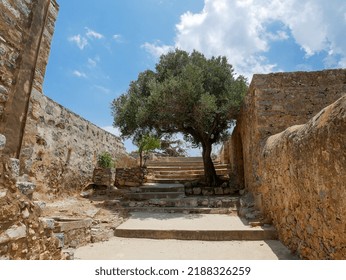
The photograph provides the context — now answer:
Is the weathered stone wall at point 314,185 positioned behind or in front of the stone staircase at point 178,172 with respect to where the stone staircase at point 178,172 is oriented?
in front

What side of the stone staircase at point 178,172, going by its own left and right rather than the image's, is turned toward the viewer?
front

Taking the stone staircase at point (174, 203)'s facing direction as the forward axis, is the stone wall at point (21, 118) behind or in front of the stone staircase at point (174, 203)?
in front

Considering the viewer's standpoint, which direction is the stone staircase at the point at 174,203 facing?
facing the viewer

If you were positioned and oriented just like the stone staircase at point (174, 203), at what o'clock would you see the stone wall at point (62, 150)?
The stone wall is roughly at 3 o'clock from the stone staircase.

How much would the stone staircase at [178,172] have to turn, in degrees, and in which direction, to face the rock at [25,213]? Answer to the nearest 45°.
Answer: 0° — it already faces it

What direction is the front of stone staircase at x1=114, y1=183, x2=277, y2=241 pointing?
toward the camera

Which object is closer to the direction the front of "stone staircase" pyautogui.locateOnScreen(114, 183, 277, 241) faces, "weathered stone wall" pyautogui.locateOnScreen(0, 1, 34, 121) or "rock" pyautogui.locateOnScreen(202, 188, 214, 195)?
the weathered stone wall

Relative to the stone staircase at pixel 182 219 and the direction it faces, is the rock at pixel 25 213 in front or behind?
in front
